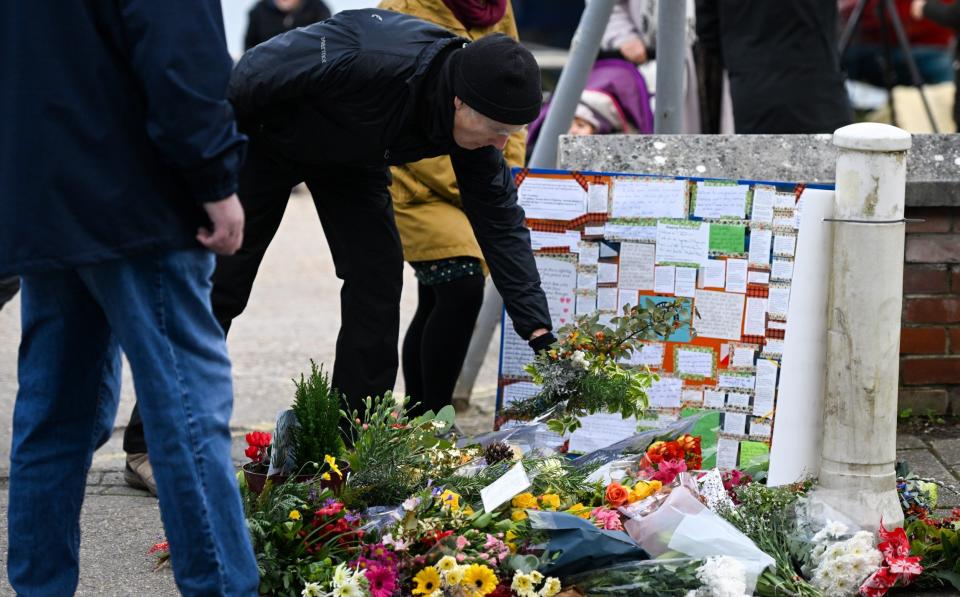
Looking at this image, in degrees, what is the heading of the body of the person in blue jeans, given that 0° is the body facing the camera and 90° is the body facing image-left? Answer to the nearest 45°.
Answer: approximately 225°

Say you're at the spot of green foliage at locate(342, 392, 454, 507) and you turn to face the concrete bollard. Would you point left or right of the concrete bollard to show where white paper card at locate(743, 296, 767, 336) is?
left

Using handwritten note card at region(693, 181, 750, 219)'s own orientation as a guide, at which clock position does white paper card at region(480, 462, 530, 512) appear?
The white paper card is roughly at 1 o'clock from the handwritten note card.

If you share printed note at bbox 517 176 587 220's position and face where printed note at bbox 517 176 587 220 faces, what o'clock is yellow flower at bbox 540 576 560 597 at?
The yellow flower is roughly at 12 o'clock from the printed note.

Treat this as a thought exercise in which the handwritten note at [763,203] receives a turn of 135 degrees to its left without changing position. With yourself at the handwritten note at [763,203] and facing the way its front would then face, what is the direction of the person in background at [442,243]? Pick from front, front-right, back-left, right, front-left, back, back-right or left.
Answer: back-left

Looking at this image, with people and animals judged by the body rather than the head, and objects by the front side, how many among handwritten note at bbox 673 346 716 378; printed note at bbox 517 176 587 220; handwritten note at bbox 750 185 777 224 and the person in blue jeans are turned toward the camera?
3

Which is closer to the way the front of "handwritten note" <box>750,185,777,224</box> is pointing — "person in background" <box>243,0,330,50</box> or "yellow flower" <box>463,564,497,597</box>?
the yellow flower

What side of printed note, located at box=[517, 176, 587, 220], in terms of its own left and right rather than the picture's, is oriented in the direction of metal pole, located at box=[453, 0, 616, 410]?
back

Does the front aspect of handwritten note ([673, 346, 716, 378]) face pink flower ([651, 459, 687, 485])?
yes

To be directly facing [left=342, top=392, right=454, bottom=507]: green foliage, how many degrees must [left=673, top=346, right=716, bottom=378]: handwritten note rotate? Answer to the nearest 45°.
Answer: approximately 45° to its right
